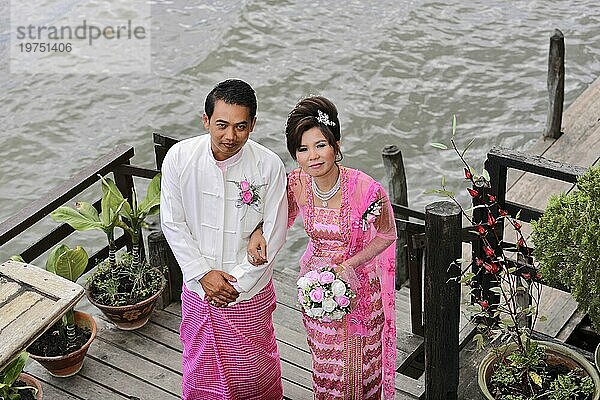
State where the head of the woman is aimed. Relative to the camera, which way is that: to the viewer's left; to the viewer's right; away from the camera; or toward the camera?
toward the camera

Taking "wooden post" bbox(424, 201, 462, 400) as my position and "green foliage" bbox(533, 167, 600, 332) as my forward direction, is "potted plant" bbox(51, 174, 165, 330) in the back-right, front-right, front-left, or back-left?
back-left

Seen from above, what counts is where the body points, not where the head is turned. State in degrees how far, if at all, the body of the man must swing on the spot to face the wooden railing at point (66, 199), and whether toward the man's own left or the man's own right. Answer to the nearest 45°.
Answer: approximately 135° to the man's own right

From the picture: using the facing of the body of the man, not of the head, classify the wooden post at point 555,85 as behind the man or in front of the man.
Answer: behind

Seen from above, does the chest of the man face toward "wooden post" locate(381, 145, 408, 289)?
no

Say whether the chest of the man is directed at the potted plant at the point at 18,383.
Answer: no

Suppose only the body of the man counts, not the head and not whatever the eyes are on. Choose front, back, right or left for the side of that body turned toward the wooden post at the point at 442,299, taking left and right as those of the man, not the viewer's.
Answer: left

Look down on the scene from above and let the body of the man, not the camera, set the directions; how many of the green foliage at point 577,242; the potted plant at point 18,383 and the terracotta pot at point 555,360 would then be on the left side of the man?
2

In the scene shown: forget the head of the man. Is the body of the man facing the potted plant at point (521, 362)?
no

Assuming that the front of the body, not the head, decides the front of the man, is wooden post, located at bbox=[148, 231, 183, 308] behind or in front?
behind

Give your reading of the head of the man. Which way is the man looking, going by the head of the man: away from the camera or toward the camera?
toward the camera

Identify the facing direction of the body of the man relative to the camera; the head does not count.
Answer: toward the camera

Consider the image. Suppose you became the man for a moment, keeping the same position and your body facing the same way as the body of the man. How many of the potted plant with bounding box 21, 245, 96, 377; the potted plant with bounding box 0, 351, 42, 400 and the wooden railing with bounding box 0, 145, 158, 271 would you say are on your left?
0

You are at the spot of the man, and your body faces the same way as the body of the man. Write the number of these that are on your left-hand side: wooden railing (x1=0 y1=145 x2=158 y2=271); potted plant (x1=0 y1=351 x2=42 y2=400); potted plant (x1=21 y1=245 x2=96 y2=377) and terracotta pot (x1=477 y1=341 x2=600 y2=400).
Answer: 1
